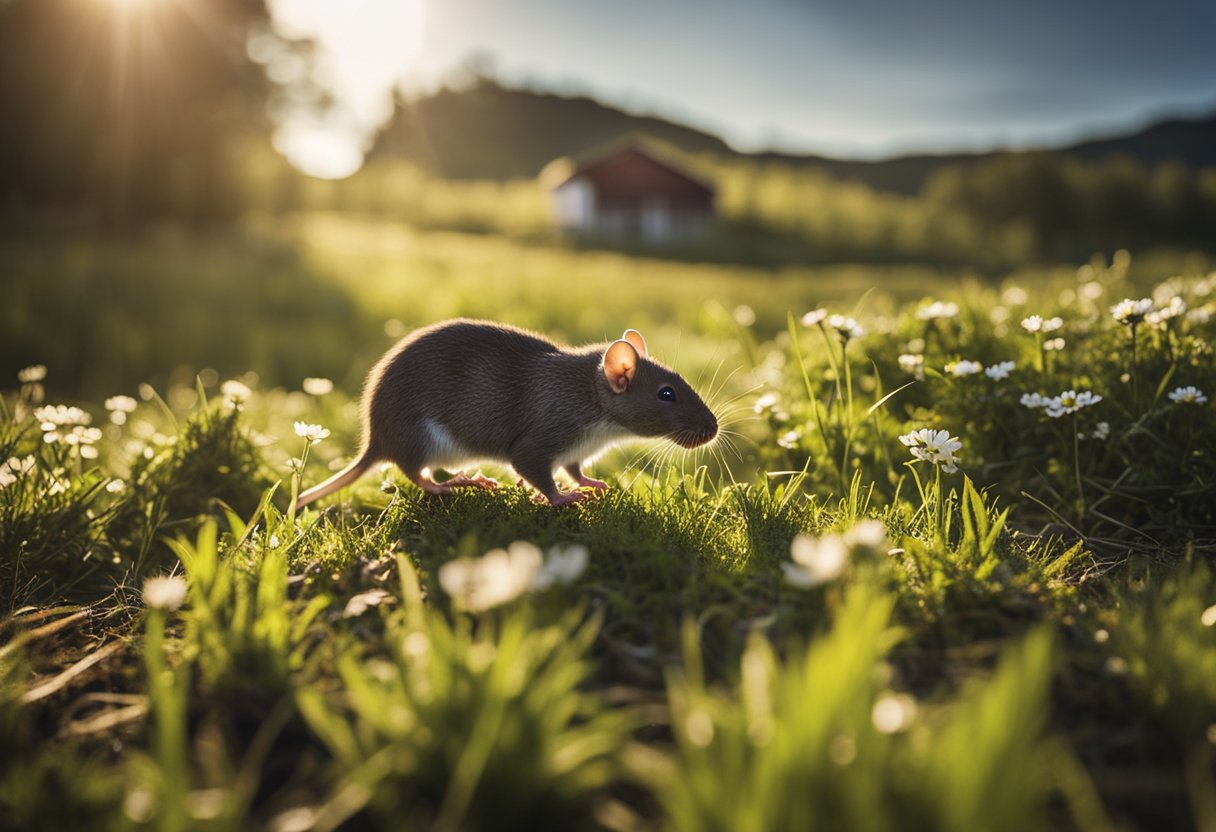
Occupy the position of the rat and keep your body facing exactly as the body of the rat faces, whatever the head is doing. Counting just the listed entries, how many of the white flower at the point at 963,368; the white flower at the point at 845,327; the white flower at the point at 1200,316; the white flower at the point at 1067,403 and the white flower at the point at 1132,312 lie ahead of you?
5

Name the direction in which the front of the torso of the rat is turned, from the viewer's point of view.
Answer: to the viewer's right

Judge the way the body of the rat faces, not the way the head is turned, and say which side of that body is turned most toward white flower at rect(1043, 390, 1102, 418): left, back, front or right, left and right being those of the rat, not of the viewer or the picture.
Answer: front

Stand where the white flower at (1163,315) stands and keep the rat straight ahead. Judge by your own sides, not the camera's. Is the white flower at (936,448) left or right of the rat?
left

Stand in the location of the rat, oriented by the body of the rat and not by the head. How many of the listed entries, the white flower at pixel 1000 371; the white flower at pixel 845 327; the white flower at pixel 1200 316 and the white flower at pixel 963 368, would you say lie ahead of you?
4

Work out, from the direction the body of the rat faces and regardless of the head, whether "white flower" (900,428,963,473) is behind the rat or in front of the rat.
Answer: in front

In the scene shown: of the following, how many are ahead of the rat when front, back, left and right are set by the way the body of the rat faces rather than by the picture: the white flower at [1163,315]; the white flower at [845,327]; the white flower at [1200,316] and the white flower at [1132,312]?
4

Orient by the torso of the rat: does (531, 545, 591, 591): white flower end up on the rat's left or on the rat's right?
on the rat's right

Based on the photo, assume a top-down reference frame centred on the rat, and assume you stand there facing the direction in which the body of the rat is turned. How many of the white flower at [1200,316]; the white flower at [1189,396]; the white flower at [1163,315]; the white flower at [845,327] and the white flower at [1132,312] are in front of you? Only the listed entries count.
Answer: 5

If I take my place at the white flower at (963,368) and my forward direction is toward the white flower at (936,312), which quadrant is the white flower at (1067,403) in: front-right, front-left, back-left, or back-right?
back-right

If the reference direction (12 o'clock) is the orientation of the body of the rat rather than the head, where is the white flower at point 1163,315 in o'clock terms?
The white flower is roughly at 12 o'clock from the rat.

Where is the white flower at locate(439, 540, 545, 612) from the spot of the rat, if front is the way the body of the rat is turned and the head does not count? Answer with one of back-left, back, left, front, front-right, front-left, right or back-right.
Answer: right

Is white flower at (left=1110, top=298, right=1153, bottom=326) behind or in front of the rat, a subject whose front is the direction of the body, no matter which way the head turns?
in front

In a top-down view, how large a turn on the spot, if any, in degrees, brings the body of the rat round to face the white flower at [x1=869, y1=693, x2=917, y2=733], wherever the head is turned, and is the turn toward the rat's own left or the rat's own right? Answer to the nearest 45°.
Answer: approximately 90° to the rat's own right
